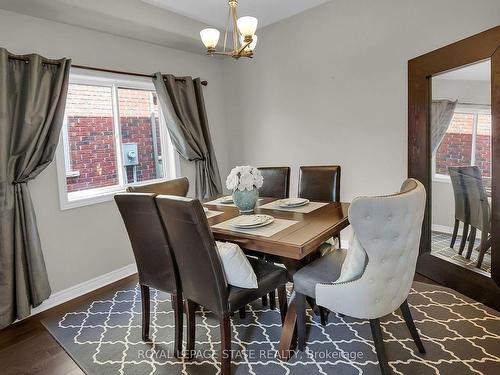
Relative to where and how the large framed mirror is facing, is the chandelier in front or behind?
in front

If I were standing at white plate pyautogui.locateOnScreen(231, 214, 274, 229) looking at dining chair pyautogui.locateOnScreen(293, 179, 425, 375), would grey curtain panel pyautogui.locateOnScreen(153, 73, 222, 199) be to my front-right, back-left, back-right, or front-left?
back-left

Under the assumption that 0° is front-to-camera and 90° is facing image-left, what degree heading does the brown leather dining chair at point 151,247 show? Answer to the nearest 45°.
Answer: approximately 225°

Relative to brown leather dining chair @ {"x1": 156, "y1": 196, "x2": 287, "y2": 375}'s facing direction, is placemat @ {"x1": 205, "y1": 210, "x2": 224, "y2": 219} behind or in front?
in front

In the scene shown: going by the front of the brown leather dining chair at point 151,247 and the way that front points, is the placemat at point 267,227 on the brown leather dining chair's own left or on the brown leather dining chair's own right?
on the brown leather dining chair's own right

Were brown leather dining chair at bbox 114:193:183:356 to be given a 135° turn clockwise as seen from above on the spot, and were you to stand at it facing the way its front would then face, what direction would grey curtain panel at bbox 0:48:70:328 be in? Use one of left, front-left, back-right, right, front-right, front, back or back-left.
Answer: back-right

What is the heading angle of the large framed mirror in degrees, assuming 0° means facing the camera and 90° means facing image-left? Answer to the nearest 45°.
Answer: approximately 45°

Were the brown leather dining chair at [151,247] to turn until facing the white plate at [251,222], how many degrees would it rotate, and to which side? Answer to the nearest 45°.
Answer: approximately 45° to its right

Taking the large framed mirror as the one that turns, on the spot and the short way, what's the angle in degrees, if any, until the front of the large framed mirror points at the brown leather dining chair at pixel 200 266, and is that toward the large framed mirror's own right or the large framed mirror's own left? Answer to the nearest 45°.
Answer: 0° — it already faces it

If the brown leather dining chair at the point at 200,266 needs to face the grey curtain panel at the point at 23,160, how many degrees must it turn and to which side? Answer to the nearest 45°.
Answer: approximately 90° to its left

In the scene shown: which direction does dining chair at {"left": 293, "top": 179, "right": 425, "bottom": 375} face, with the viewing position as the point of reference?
facing away from the viewer and to the left of the viewer

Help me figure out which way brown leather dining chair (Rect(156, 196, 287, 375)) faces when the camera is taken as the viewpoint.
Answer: facing away from the viewer and to the right of the viewer
